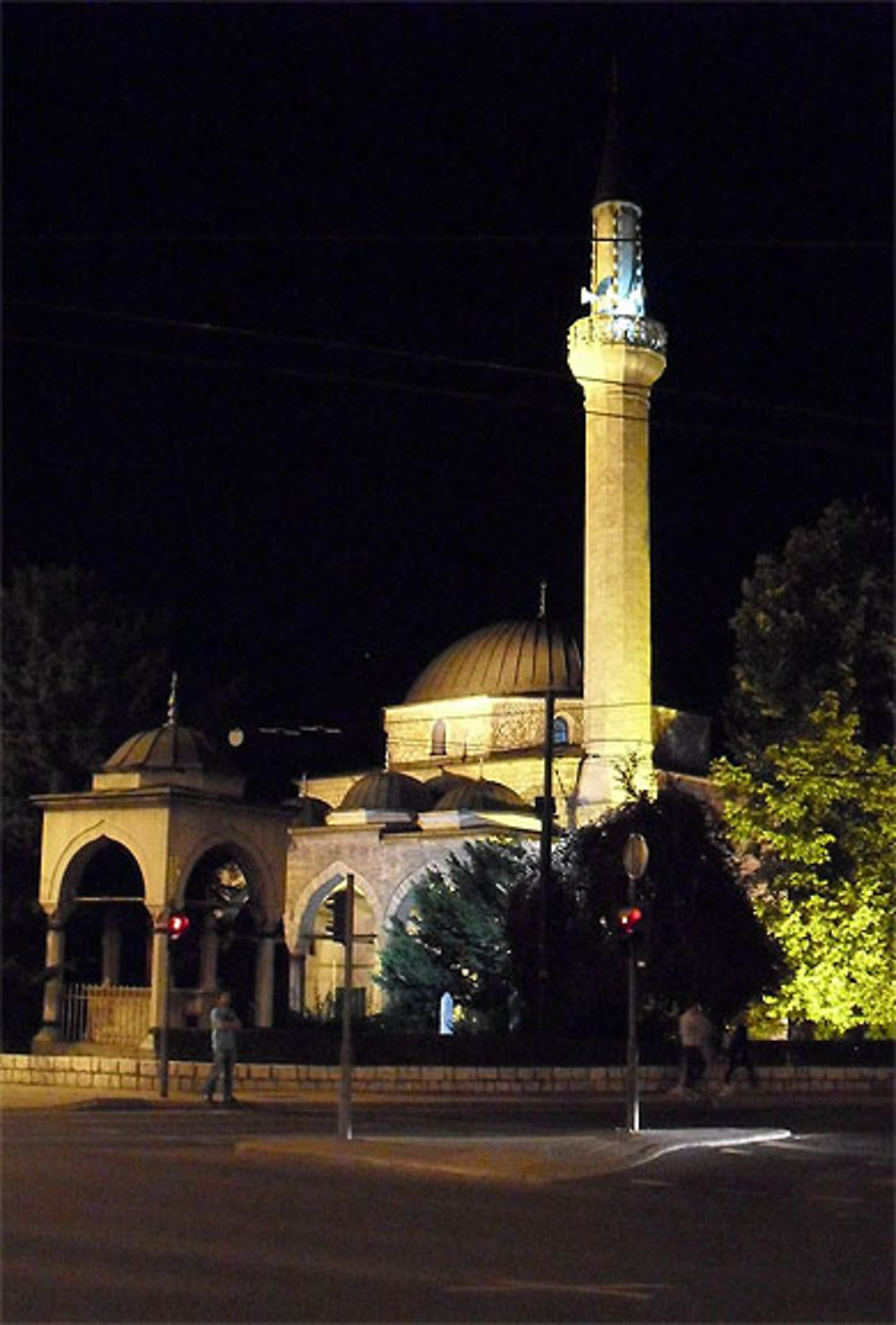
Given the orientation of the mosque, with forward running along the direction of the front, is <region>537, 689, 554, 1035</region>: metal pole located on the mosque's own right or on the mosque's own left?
on the mosque's own left

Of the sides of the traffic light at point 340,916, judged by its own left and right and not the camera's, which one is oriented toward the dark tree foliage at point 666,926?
right

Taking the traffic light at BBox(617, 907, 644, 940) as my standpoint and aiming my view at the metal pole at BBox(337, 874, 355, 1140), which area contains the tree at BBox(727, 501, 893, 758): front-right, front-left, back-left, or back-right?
back-right

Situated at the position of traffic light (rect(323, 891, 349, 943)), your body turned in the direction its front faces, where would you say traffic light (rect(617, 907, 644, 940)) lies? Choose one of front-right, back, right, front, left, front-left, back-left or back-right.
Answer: back-right

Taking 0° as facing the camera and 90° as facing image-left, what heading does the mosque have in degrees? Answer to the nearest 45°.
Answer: approximately 45°

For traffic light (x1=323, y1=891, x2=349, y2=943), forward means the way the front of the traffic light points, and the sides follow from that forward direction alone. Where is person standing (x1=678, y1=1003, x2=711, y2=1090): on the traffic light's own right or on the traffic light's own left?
on the traffic light's own right

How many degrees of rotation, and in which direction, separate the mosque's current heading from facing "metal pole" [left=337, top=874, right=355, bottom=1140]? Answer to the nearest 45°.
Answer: approximately 45° to its left
